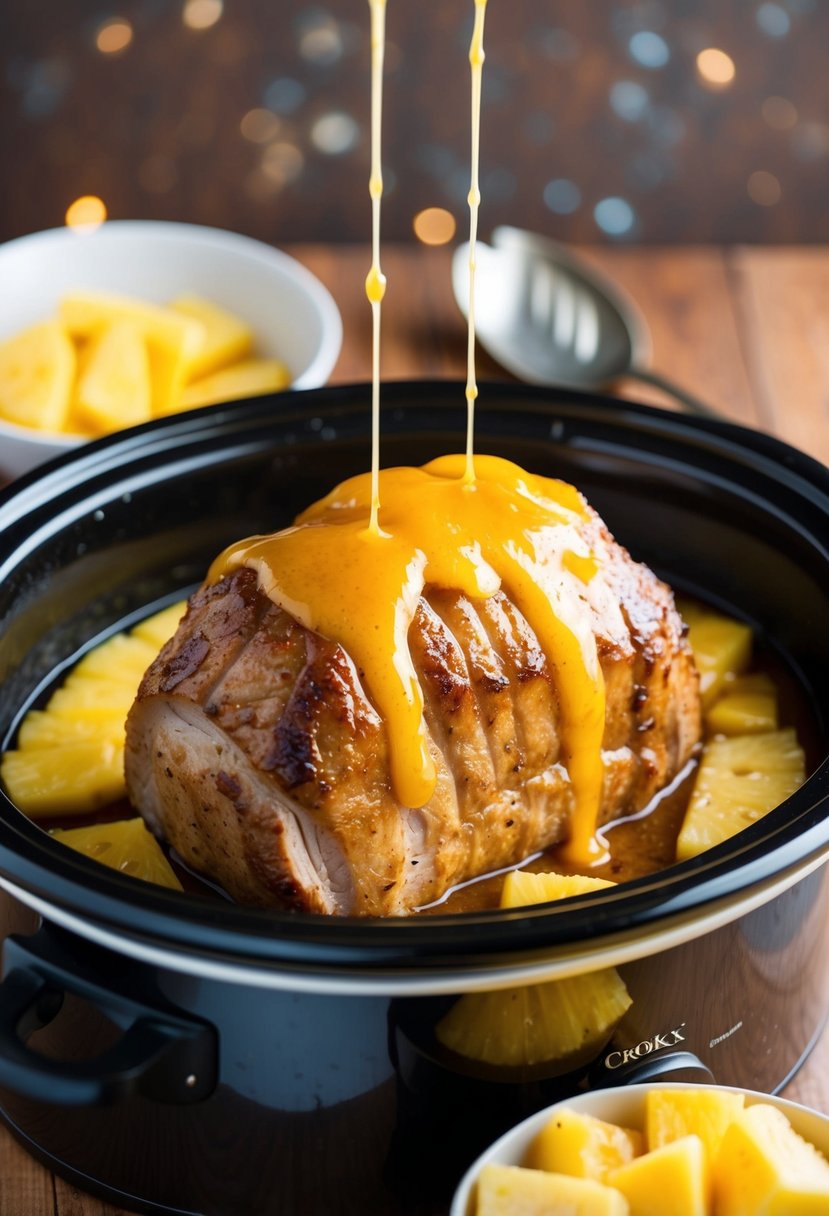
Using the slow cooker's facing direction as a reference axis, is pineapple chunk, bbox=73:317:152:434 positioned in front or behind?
behind

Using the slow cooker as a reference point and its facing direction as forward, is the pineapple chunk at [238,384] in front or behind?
behind

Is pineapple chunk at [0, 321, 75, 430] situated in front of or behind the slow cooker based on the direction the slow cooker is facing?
behind

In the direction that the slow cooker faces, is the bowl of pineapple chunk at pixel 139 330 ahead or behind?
behind

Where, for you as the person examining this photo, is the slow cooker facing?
facing the viewer and to the right of the viewer

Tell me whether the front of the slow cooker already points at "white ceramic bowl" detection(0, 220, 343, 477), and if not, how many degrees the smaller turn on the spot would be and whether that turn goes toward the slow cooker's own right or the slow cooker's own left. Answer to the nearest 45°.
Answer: approximately 135° to the slow cooker's own left

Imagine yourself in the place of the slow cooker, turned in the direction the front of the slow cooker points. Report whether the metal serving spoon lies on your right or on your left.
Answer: on your left
